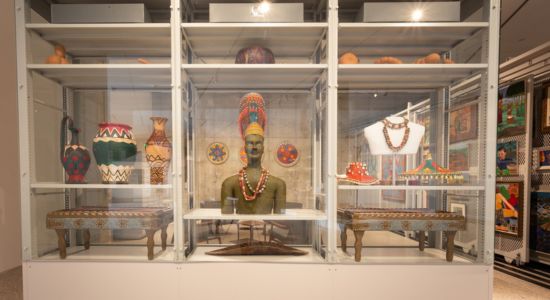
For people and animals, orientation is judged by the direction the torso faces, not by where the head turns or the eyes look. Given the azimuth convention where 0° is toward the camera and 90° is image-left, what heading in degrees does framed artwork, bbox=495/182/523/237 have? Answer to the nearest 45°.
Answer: approximately 45°

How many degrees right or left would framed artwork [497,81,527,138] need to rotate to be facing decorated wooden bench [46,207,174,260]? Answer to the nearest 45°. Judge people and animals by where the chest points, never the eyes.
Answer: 0° — it already faces it

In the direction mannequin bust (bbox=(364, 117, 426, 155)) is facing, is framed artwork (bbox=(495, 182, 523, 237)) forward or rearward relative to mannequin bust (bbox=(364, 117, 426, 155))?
rearward

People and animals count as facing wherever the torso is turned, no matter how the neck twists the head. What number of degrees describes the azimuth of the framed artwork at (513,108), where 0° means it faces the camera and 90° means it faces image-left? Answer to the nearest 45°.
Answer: approximately 45°

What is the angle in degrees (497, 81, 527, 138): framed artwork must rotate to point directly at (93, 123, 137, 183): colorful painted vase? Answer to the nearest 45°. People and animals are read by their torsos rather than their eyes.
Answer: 0° — it already faces it

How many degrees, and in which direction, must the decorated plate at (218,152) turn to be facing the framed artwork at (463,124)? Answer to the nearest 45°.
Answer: approximately 90° to its left

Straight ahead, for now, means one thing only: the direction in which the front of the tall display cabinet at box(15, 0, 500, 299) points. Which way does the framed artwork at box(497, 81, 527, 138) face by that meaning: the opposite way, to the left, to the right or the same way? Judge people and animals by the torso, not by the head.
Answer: to the right
